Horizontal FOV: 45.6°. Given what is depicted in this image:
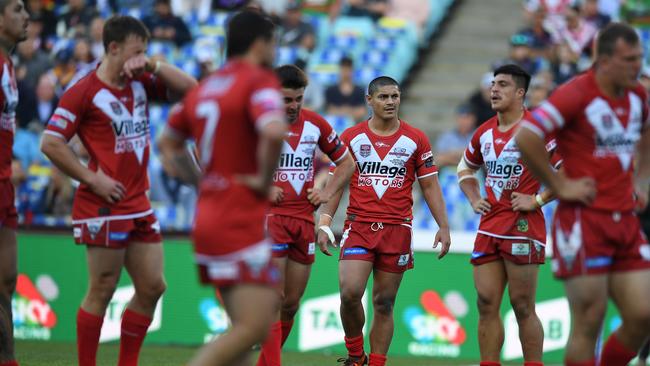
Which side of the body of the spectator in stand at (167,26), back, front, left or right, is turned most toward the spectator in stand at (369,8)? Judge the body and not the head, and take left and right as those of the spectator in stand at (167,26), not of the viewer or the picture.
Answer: left

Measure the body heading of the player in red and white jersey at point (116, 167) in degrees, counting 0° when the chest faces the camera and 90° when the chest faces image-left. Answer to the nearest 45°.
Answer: approximately 315°

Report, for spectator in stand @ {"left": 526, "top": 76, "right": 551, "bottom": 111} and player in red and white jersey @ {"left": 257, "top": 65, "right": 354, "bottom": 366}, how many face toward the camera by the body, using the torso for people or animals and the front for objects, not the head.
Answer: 2

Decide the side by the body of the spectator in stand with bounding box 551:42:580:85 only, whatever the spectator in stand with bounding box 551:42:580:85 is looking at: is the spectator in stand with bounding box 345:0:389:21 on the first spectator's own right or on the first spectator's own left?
on the first spectator's own right

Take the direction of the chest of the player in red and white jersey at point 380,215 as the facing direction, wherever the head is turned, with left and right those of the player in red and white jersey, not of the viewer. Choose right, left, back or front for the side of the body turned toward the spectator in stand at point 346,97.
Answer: back

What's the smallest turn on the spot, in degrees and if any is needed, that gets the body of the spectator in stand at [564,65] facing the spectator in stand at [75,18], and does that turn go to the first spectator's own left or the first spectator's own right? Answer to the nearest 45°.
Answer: approximately 90° to the first spectator's own right

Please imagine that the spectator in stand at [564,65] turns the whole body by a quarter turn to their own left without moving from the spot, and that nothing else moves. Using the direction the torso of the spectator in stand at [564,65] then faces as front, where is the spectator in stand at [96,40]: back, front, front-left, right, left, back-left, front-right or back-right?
back

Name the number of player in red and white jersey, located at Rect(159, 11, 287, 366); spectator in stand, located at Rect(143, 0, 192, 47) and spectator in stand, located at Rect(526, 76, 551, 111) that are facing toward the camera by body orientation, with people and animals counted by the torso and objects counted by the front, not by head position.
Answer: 2

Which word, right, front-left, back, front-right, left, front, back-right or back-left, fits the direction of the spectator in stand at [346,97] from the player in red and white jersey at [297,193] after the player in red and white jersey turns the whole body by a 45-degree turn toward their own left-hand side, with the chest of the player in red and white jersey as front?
back-left

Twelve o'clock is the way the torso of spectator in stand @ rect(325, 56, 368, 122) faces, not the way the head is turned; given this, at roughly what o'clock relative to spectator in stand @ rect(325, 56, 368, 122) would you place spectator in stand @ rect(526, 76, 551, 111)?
spectator in stand @ rect(526, 76, 551, 111) is roughly at 10 o'clock from spectator in stand @ rect(325, 56, 368, 122).
